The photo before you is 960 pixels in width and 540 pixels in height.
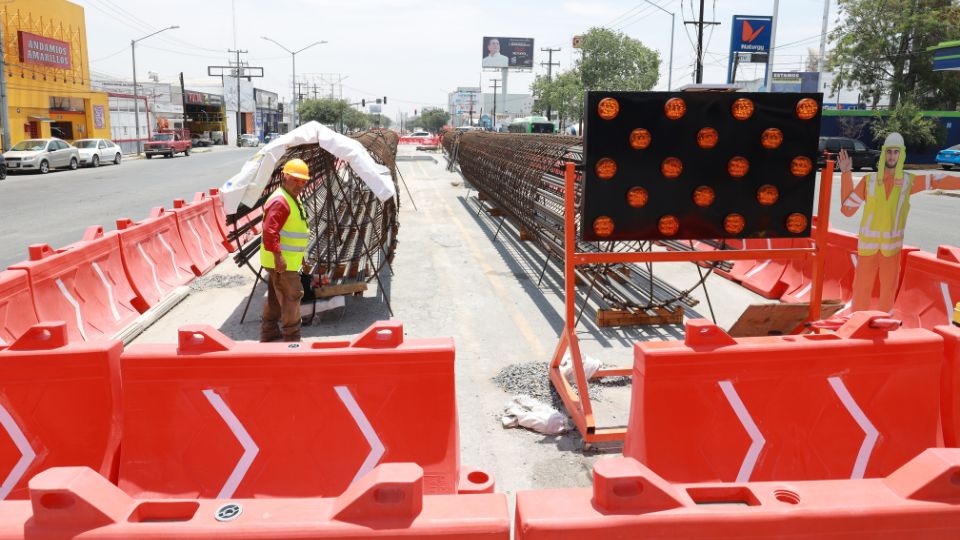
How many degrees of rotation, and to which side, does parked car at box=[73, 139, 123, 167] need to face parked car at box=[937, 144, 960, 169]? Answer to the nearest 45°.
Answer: approximately 90° to its left

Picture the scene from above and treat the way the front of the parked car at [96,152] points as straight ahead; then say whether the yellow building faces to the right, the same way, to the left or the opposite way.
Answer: to the left

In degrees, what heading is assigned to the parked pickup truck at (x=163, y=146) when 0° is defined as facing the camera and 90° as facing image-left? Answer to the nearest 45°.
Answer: approximately 45°

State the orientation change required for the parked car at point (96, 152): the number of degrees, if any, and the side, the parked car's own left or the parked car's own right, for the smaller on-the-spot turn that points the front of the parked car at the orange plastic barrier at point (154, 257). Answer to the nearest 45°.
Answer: approximately 45° to the parked car's own left

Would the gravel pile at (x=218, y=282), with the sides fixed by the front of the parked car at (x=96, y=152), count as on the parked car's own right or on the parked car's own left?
on the parked car's own left

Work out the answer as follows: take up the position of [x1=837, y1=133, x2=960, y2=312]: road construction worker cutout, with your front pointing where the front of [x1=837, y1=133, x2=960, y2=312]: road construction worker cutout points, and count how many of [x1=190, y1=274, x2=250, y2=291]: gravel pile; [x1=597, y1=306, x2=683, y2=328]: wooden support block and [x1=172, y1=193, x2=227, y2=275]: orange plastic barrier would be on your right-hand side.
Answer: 3

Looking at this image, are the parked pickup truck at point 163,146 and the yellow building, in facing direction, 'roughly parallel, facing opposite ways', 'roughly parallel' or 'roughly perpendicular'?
roughly perpendicular

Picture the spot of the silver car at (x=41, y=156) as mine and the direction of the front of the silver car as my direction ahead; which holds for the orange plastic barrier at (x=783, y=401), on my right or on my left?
on my left

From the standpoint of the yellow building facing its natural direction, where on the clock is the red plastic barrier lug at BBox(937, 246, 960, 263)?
The red plastic barrier lug is roughly at 1 o'clock from the yellow building.

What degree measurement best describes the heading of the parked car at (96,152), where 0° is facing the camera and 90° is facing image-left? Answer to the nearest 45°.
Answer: approximately 45°

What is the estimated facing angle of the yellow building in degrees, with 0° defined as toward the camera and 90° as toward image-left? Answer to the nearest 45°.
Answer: approximately 315°

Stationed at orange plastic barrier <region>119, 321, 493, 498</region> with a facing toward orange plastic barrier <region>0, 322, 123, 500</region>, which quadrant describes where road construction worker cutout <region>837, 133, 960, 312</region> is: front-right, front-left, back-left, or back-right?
back-right
